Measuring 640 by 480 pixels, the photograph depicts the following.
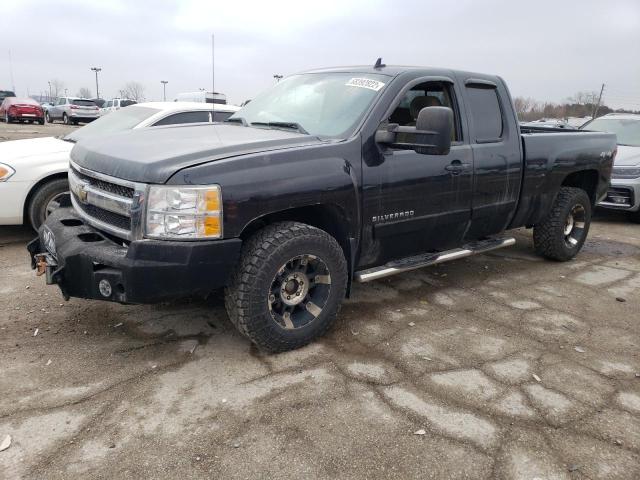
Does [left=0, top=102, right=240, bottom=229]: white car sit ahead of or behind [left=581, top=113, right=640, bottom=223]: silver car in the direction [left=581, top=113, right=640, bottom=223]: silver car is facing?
ahead

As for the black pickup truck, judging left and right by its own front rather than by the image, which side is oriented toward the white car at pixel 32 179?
right

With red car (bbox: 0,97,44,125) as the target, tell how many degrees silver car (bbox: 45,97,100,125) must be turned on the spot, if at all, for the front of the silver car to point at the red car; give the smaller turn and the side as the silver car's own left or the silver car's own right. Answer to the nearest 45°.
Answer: approximately 90° to the silver car's own left

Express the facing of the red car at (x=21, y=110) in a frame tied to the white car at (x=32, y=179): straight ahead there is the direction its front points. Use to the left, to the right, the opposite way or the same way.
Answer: to the right

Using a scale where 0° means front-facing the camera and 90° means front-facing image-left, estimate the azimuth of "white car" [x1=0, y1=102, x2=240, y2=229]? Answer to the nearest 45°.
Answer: approximately 45°

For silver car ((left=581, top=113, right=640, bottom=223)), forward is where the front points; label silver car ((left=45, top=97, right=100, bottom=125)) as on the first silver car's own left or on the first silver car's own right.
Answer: on the first silver car's own right

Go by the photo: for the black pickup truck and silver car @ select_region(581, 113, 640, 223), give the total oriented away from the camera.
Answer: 0

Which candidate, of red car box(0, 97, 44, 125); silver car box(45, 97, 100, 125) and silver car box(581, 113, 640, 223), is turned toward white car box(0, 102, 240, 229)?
silver car box(581, 113, 640, 223)

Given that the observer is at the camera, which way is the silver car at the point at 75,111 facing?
facing away from the viewer and to the left of the viewer

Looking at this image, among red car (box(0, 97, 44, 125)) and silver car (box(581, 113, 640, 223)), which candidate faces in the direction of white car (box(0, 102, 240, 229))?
the silver car
